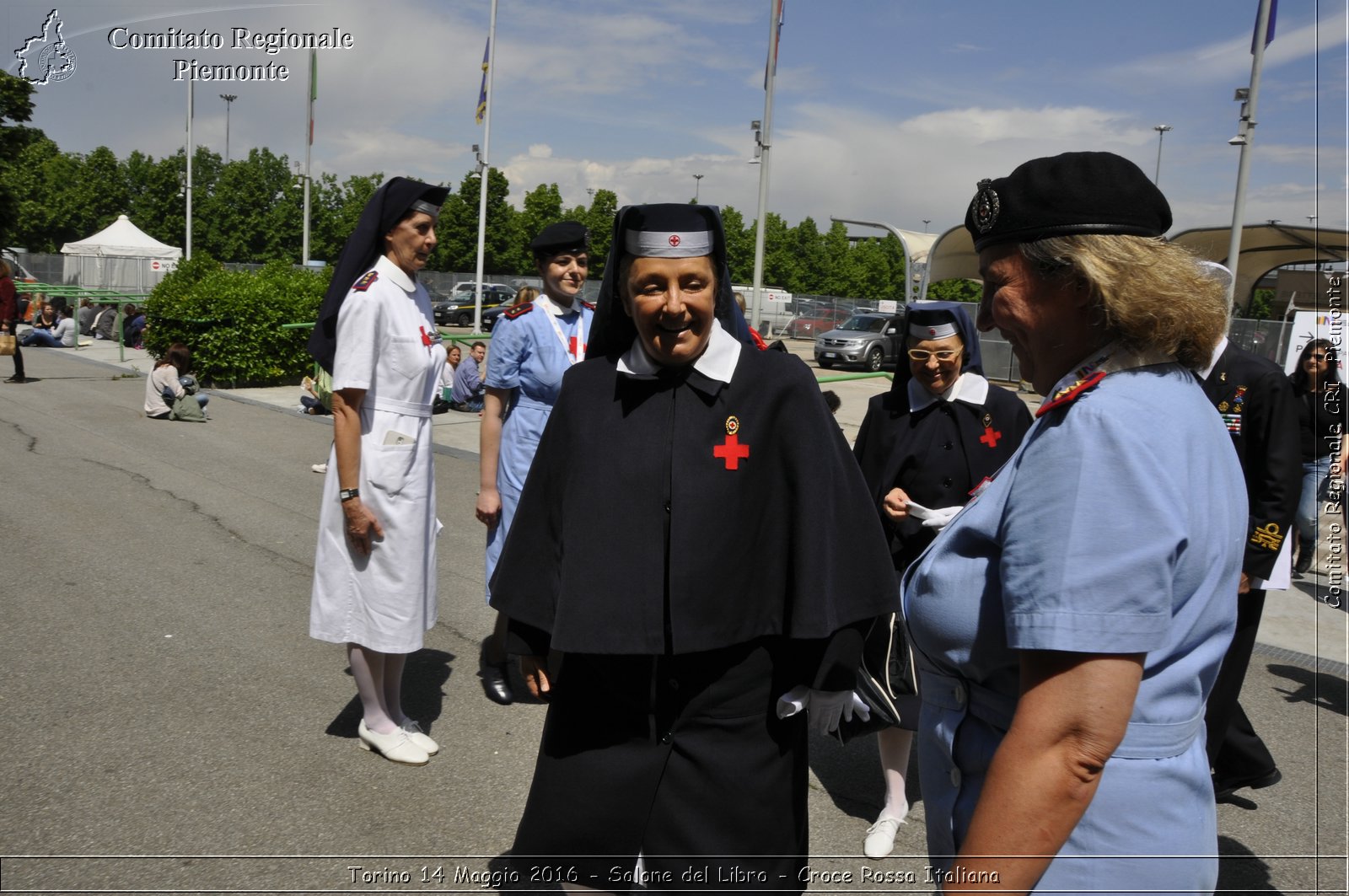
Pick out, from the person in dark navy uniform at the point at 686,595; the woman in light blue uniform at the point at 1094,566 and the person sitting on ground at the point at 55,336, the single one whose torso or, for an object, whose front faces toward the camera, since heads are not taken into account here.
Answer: the person in dark navy uniform

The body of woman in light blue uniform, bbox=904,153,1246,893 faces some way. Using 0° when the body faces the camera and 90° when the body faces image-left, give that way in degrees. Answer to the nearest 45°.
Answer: approximately 90°

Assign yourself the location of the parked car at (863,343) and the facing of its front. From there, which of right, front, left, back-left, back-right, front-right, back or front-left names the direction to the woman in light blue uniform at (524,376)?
front-left

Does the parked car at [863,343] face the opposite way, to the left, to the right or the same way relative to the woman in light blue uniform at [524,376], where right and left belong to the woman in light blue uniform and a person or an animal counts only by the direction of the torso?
to the right

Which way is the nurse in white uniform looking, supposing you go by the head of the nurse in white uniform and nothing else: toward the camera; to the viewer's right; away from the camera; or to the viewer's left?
to the viewer's right

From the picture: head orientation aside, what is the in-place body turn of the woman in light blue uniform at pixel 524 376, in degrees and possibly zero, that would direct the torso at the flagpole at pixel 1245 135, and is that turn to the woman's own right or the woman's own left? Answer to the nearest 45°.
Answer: approximately 90° to the woman's own left

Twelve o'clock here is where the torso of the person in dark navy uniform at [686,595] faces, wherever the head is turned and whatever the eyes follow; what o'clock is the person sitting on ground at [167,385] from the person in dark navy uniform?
The person sitting on ground is roughly at 5 o'clock from the person in dark navy uniform.

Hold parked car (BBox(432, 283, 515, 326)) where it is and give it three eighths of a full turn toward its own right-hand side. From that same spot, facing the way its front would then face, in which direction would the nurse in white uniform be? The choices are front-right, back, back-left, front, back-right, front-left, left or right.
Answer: back
